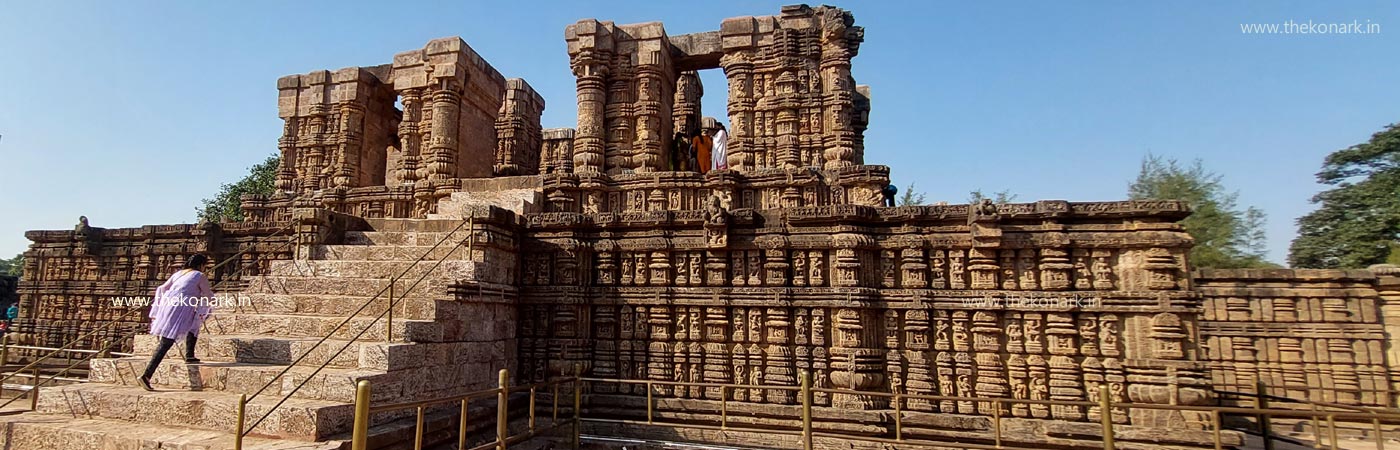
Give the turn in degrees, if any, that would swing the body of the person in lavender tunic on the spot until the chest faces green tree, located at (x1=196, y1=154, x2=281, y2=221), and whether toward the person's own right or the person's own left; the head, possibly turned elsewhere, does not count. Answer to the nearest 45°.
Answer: approximately 45° to the person's own left

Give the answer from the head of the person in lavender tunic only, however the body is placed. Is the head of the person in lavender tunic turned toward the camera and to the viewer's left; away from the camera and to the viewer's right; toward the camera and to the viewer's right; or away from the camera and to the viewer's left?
away from the camera and to the viewer's right

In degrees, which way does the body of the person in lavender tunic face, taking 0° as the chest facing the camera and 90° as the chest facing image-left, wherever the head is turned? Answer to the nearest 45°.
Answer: approximately 225°

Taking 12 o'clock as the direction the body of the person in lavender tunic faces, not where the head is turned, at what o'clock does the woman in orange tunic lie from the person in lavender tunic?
The woman in orange tunic is roughly at 1 o'clock from the person in lavender tunic.

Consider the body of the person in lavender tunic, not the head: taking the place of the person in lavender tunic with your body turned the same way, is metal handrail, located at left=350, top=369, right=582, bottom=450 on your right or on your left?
on your right

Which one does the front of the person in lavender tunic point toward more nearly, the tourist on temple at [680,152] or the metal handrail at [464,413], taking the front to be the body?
the tourist on temple

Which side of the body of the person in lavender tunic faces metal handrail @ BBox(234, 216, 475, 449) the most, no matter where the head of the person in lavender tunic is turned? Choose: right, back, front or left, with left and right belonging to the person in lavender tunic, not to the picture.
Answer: right

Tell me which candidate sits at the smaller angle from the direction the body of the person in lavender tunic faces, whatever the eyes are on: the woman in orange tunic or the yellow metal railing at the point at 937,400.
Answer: the woman in orange tunic

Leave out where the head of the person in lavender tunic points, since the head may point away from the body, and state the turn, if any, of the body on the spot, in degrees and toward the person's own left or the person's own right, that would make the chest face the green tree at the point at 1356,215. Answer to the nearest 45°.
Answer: approximately 45° to the person's own right

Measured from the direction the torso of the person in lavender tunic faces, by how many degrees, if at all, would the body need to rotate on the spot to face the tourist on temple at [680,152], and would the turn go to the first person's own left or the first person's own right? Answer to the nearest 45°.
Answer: approximately 45° to the first person's own right
